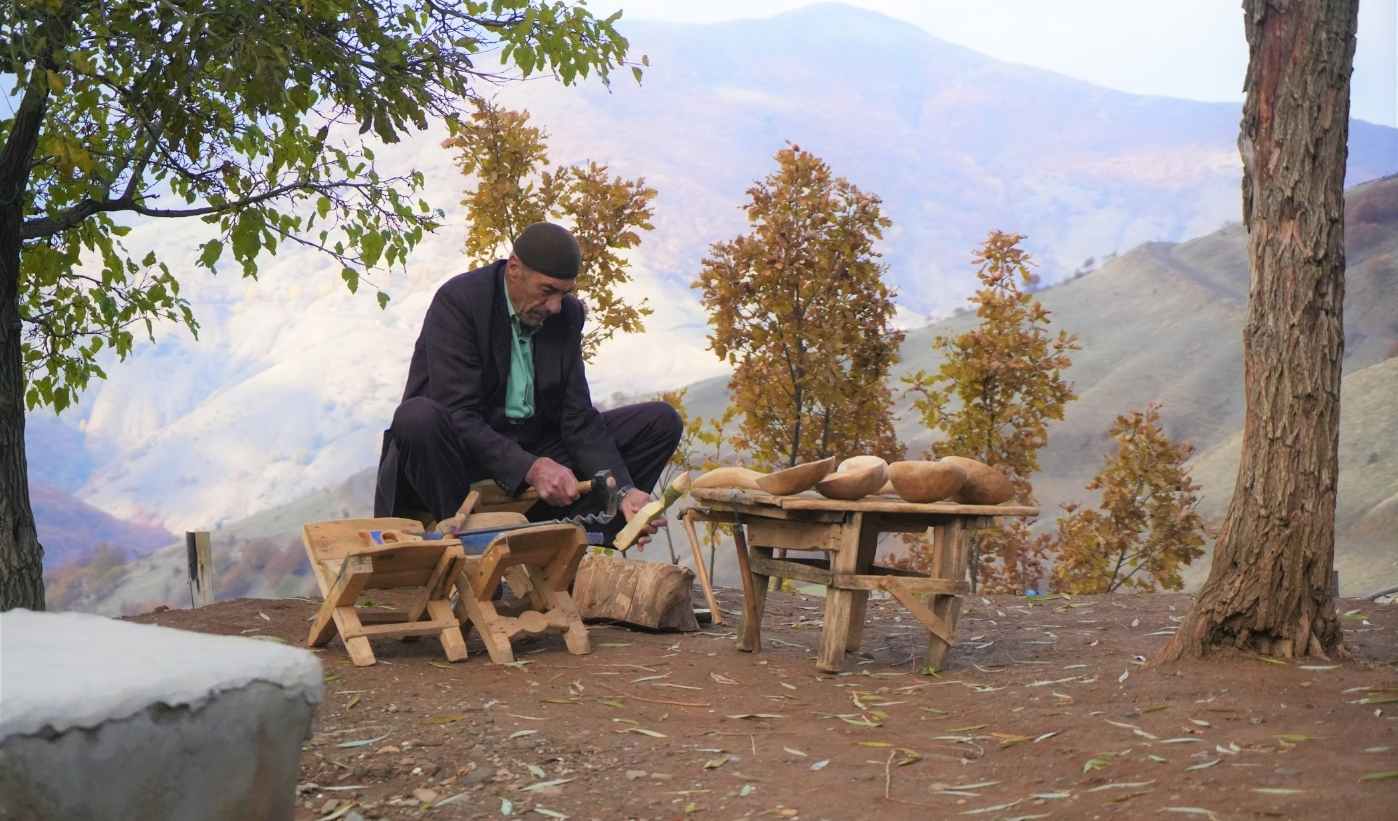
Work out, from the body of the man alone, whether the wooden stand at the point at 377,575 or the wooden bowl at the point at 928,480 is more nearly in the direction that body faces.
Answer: the wooden bowl

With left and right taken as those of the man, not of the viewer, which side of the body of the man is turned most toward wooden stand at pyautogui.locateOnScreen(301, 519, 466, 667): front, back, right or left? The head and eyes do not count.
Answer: right

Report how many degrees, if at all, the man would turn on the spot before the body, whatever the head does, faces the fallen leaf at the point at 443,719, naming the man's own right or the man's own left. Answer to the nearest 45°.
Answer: approximately 45° to the man's own right

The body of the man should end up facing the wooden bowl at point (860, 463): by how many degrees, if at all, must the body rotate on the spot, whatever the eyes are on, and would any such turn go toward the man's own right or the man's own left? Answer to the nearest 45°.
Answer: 0° — they already face it

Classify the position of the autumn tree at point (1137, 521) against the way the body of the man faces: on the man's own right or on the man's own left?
on the man's own left

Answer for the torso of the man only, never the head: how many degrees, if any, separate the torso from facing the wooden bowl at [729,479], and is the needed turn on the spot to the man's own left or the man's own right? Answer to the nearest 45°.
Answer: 0° — they already face it

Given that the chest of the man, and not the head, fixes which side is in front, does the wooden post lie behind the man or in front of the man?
behind

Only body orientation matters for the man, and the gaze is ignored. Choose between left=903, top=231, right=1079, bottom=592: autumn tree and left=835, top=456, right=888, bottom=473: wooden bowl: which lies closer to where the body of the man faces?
the wooden bowl

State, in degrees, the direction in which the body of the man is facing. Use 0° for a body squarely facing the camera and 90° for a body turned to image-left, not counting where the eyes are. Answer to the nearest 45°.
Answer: approximately 315°

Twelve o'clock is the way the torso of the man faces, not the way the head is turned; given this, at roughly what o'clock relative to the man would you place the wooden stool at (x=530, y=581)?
The wooden stool is roughly at 1 o'clock from the man.

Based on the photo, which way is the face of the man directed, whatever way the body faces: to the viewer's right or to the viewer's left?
to the viewer's right
